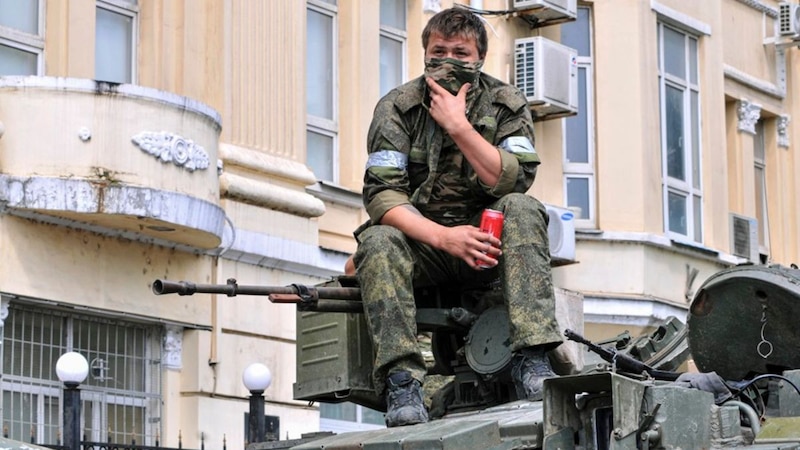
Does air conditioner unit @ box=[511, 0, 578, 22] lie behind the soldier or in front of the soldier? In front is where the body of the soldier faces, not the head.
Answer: behind

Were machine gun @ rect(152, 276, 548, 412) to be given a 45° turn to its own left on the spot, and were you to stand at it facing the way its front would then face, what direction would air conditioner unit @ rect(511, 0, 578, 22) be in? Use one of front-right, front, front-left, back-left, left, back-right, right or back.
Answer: back-right

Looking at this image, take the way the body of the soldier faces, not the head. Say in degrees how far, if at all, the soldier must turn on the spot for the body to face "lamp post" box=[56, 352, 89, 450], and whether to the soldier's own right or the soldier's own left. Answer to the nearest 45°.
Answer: approximately 135° to the soldier's own right

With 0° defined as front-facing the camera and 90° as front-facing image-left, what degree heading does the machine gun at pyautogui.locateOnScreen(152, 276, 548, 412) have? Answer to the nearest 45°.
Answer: approximately 90°

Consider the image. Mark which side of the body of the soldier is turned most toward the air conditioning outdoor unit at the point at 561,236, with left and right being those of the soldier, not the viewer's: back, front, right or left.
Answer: back

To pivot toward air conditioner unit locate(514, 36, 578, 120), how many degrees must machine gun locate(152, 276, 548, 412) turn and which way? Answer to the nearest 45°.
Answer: approximately 90° to its right

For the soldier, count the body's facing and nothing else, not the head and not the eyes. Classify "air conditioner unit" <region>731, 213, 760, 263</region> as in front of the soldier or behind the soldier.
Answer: behind

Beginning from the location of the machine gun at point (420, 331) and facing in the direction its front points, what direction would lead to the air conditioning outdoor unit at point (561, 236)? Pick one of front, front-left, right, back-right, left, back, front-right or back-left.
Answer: right

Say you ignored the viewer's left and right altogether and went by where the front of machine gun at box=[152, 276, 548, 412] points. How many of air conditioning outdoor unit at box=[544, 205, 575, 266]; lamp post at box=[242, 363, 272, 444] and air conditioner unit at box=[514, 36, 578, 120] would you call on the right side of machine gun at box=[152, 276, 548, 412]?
3

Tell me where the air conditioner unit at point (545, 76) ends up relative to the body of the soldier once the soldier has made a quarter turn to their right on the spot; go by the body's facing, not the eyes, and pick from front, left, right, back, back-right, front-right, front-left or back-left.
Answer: right
